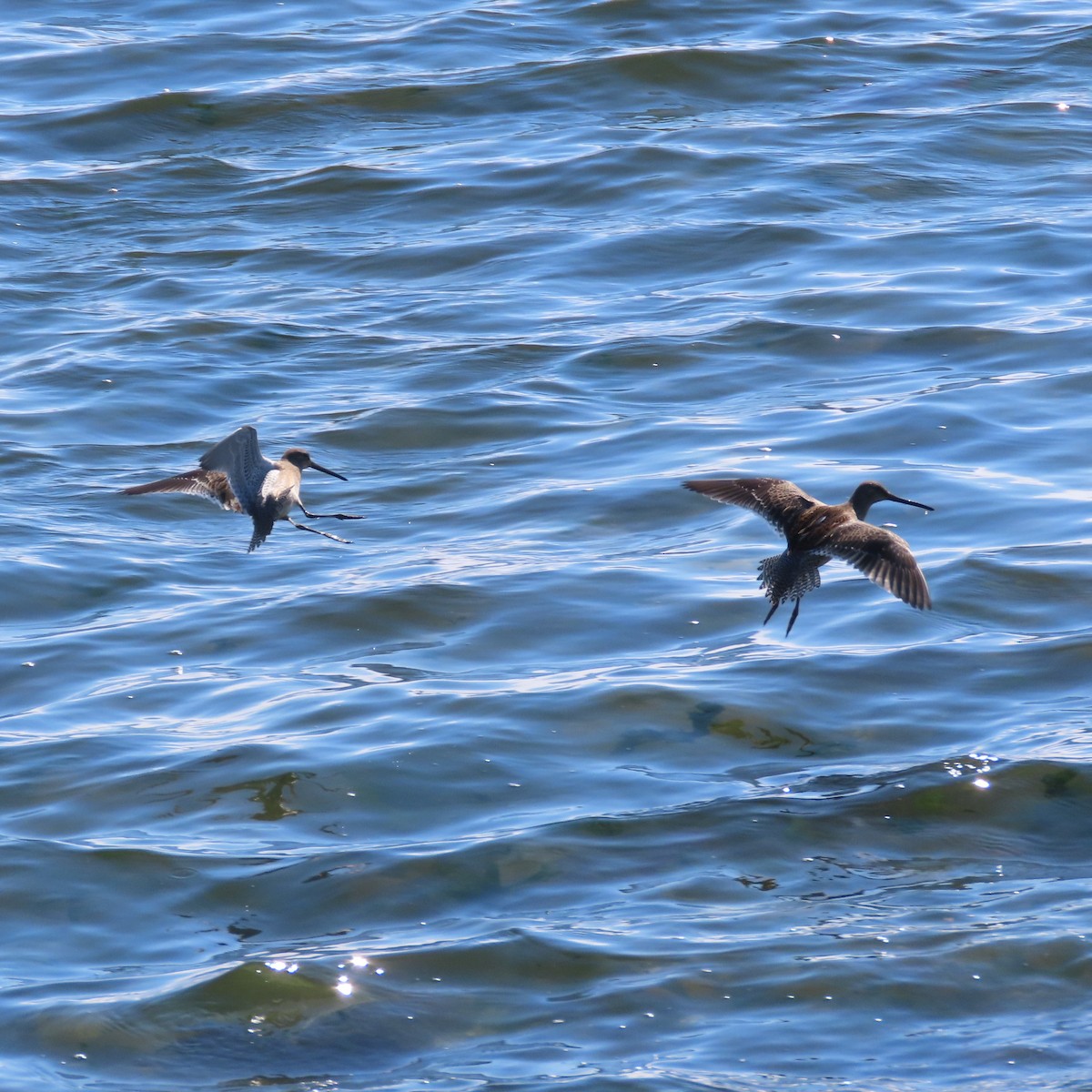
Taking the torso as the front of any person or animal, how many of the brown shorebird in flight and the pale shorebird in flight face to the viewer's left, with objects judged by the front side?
0

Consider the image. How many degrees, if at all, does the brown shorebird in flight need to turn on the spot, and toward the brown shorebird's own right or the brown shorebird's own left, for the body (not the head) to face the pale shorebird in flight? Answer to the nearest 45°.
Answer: approximately 135° to the brown shorebird's own left

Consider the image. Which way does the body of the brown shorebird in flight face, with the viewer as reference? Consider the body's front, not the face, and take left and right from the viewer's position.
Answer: facing away from the viewer and to the right of the viewer

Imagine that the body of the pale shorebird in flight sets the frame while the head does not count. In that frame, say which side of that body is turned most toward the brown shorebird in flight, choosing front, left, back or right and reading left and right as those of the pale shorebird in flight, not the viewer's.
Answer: front

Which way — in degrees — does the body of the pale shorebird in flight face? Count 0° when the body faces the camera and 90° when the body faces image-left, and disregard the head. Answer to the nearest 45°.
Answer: approximately 270°
